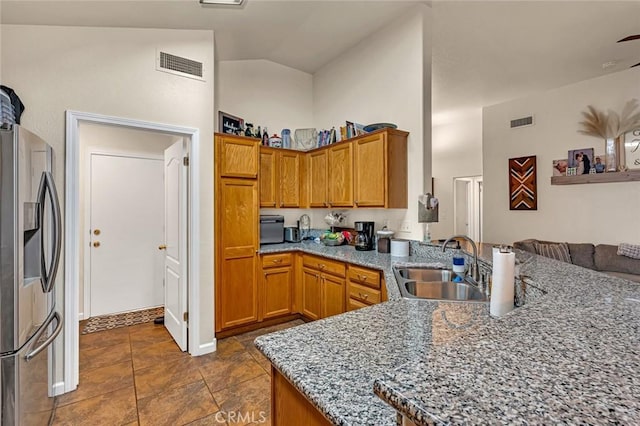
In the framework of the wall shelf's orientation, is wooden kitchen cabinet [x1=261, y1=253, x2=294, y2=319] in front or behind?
in front

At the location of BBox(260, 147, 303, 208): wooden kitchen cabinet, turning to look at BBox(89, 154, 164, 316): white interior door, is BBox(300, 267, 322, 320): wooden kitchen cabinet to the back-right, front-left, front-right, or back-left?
back-left

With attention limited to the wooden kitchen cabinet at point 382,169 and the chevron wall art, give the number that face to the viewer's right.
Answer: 0

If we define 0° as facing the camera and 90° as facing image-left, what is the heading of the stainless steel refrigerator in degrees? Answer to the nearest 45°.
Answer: approximately 315°

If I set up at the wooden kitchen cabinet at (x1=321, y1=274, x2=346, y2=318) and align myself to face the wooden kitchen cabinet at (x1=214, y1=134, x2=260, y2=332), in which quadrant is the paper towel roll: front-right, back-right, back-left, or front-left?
back-left

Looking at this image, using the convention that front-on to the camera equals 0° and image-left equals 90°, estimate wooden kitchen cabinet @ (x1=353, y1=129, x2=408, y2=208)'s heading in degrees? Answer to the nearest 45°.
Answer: approximately 45°

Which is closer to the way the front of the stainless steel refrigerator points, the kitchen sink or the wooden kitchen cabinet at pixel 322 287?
the kitchen sink
